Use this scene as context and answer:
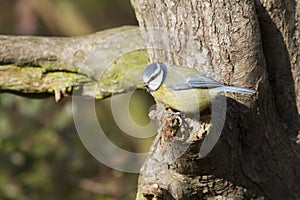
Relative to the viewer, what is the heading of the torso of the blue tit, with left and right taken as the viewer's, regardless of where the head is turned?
facing to the left of the viewer

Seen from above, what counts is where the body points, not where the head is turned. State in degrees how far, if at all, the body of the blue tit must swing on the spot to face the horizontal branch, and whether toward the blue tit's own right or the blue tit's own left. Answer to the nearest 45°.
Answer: approximately 45° to the blue tit's own right
